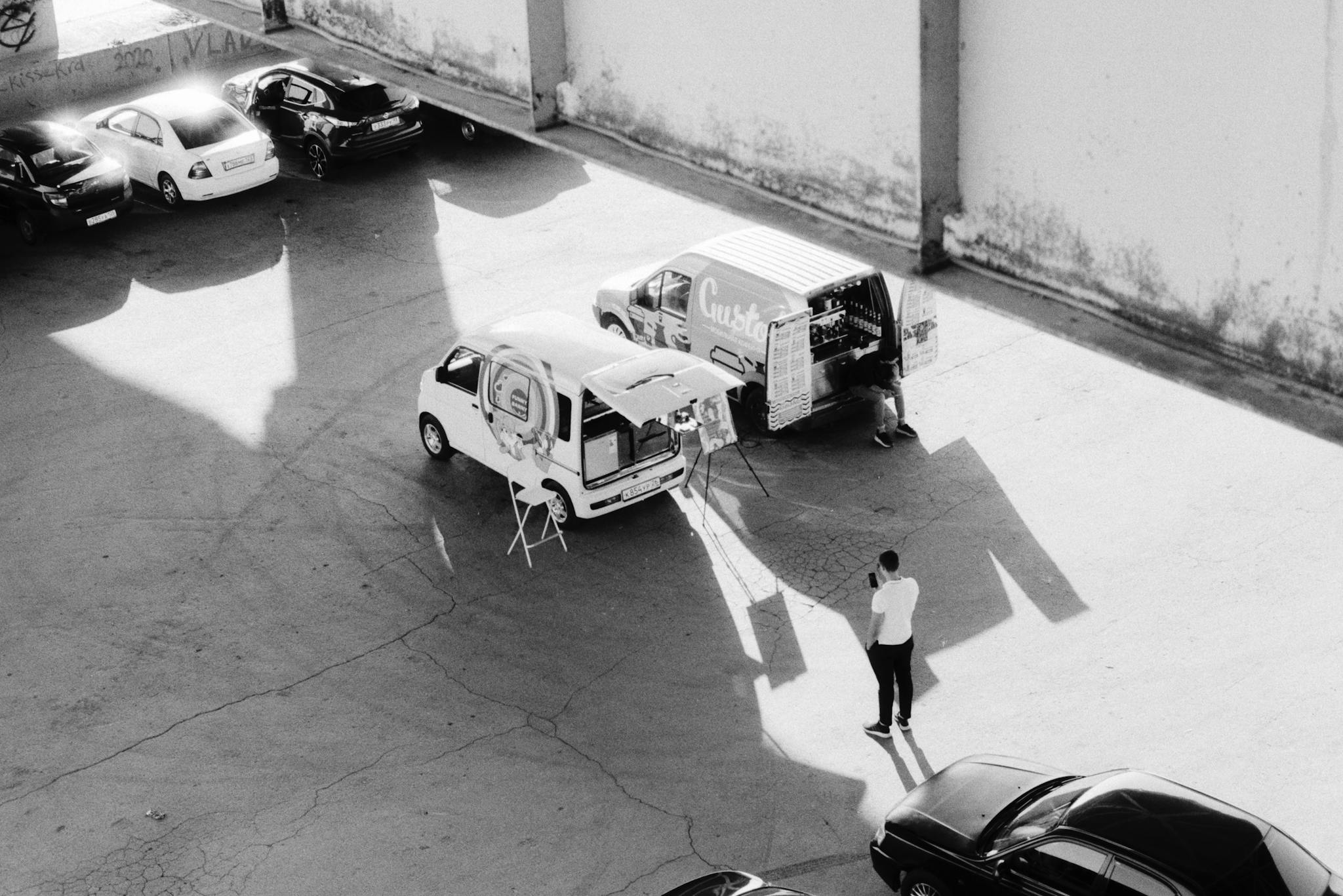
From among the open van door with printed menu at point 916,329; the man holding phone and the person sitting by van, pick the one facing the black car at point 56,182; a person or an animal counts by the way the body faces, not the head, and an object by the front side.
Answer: the man holding phone

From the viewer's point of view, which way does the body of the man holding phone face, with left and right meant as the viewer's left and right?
facing away from the viewer and to the left of the viewer

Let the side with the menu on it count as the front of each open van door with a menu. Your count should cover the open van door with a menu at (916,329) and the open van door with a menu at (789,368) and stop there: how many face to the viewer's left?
0

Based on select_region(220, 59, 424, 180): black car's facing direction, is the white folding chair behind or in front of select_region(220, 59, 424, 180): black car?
behind

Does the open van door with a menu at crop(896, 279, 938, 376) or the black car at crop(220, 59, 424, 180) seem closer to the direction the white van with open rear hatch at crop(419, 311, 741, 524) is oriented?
the black car

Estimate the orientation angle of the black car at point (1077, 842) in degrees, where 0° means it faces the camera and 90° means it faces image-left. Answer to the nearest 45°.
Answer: approximately 135°

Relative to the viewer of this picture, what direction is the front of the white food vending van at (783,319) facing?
facing away from the viewer and to the left of the viewer

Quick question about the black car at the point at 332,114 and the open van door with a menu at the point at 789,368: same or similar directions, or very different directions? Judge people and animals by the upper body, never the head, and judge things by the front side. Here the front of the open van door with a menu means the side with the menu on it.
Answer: very different directions

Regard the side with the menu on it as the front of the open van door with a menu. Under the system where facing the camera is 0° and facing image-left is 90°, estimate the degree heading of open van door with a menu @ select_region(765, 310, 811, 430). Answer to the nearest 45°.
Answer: approximately 315°

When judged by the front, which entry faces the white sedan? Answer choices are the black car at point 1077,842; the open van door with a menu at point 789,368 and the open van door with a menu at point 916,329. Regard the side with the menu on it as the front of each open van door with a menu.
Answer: the black car

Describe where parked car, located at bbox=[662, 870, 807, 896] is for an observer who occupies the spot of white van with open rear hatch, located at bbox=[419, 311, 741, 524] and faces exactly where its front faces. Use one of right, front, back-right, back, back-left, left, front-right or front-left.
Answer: back-left

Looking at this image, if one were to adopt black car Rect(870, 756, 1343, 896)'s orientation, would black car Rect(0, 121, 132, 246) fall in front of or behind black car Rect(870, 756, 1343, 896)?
in front

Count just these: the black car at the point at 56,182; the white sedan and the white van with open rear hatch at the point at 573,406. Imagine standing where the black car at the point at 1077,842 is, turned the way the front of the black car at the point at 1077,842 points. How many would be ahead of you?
3

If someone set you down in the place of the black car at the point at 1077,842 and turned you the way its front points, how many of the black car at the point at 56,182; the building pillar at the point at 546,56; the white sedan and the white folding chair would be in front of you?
4

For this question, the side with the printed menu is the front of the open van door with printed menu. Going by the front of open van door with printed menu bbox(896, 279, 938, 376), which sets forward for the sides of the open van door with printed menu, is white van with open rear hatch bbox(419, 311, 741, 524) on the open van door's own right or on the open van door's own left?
on the open van door's own right

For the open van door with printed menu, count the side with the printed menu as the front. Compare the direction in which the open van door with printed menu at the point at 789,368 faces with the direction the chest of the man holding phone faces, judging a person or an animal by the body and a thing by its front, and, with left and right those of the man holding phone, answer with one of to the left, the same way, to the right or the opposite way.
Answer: the opposite way

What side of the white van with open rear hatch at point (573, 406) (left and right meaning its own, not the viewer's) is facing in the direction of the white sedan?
front

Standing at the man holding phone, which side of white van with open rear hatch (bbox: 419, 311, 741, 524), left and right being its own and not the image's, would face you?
back
